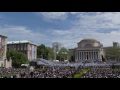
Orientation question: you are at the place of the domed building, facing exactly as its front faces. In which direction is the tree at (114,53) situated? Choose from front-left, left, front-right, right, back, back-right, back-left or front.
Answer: front-left

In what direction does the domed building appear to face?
toward the camera

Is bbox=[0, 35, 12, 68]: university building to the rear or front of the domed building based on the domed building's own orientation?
to the front

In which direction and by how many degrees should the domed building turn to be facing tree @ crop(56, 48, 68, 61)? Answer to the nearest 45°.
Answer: approximately 45° to its right

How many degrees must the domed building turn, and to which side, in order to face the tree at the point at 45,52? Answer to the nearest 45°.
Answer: approximately 45° to its right
